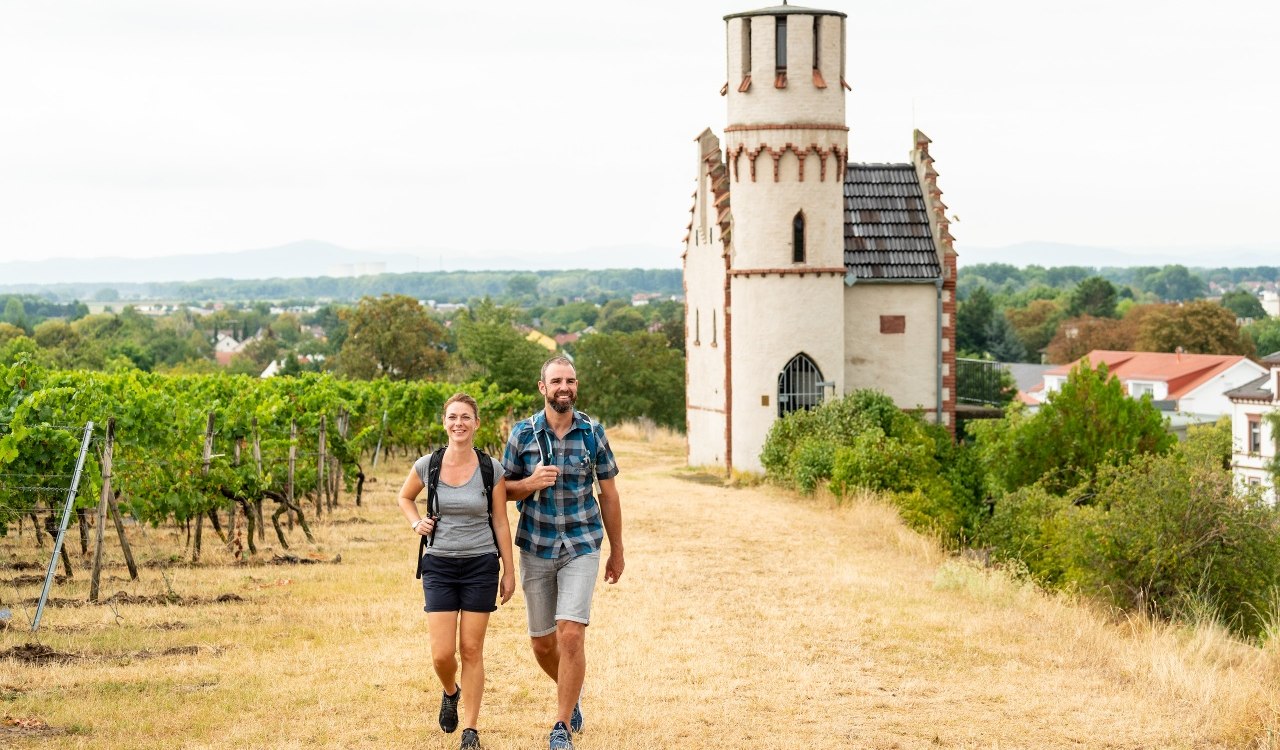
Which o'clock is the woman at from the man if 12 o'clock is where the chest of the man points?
The woman is roughly at 3 o'clock from the man.

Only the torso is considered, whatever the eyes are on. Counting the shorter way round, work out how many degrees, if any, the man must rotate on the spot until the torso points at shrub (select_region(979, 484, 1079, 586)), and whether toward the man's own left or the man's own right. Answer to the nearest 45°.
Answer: approximately 135° to the man's own left

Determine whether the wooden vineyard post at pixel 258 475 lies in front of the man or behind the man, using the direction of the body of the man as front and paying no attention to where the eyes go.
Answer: behind

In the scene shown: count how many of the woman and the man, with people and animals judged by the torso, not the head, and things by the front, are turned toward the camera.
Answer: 2

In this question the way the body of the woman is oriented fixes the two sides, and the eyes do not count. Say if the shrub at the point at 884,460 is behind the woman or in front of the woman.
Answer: behind

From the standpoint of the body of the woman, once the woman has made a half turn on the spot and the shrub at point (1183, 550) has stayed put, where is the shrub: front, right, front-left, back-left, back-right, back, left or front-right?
front-right

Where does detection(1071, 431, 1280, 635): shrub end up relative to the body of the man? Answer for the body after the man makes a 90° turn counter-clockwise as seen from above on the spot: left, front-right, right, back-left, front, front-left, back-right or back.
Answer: front-left

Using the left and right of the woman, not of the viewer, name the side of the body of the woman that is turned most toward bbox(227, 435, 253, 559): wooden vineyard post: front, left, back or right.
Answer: back

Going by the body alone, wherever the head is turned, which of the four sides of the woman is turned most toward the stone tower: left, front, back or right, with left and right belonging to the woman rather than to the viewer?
back

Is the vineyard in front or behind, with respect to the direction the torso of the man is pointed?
behind

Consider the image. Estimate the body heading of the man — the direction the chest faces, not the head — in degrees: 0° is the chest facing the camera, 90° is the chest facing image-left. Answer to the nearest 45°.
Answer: approximately 0°

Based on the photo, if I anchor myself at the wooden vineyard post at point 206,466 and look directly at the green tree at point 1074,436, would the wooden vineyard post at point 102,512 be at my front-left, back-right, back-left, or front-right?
back-right
